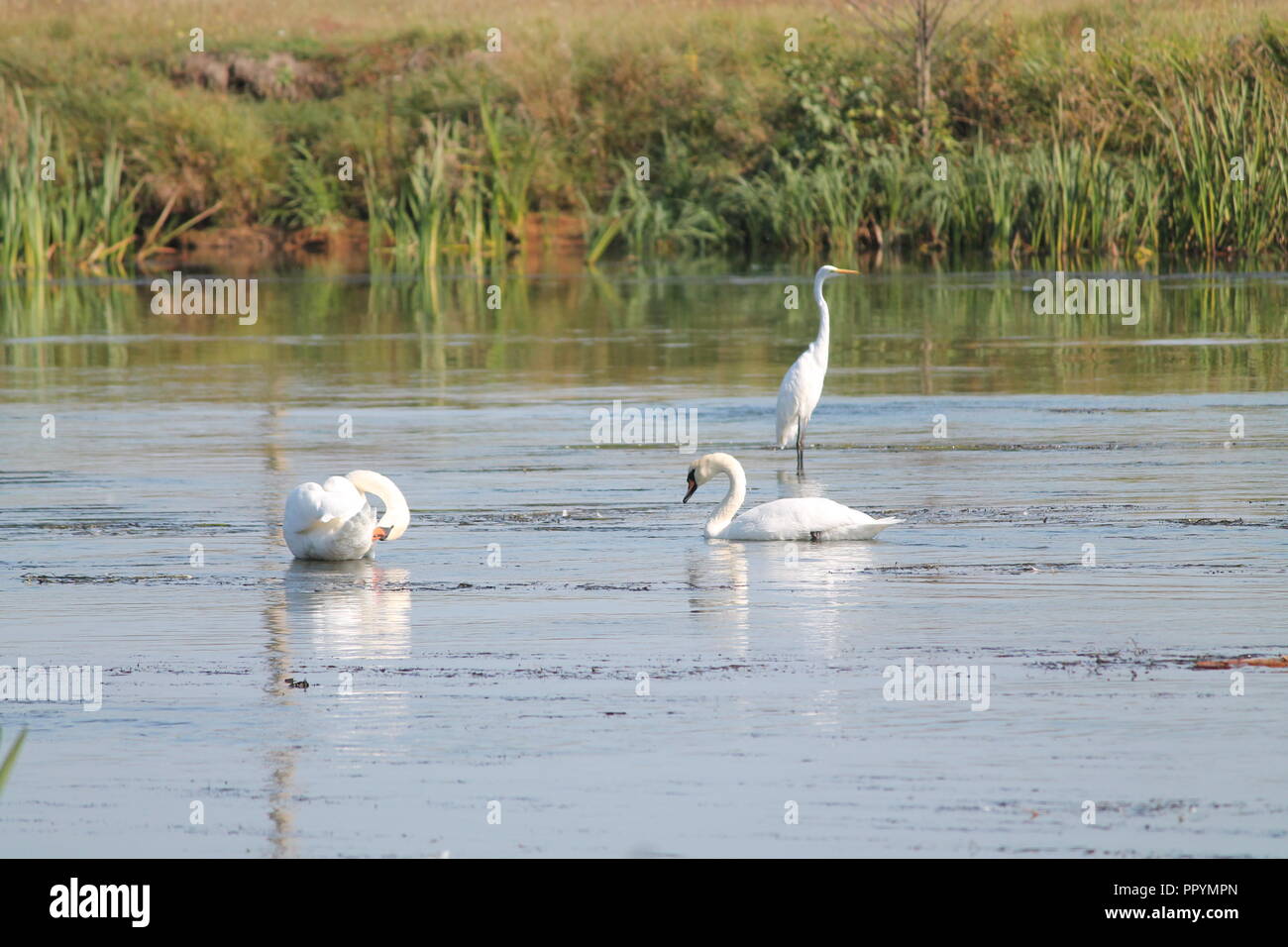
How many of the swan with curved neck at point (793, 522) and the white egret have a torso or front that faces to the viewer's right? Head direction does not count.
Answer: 1

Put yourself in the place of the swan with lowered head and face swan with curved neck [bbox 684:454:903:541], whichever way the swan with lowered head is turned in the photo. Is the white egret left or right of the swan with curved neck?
left

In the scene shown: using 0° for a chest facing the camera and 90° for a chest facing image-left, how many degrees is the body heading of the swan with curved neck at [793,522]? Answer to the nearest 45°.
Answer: approximately 90°

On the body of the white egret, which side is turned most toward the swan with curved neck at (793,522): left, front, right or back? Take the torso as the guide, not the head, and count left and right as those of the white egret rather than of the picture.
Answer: right

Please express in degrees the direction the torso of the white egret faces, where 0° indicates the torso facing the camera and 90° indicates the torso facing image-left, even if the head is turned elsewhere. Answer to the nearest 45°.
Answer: approximately 270°

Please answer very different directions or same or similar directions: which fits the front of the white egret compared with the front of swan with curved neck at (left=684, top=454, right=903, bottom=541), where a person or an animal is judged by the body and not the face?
very different directions

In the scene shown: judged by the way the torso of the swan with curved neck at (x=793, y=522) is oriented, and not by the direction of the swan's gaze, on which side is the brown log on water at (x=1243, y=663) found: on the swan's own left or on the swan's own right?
on the swan's own left

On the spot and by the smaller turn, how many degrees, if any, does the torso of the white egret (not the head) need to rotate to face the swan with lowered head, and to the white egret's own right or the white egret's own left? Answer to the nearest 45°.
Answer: approximately 135° to the white egret's own right

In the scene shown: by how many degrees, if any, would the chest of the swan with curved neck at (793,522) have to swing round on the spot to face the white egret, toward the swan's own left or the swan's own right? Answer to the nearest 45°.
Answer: approximately 90° to the swan's own right

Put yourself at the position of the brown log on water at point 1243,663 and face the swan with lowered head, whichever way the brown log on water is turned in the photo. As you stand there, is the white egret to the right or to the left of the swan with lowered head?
right

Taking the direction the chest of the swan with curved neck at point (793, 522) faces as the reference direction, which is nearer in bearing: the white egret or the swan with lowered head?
the swan with lowered head

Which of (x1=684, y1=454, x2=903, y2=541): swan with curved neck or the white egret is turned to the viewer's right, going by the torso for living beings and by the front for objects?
the white egret
